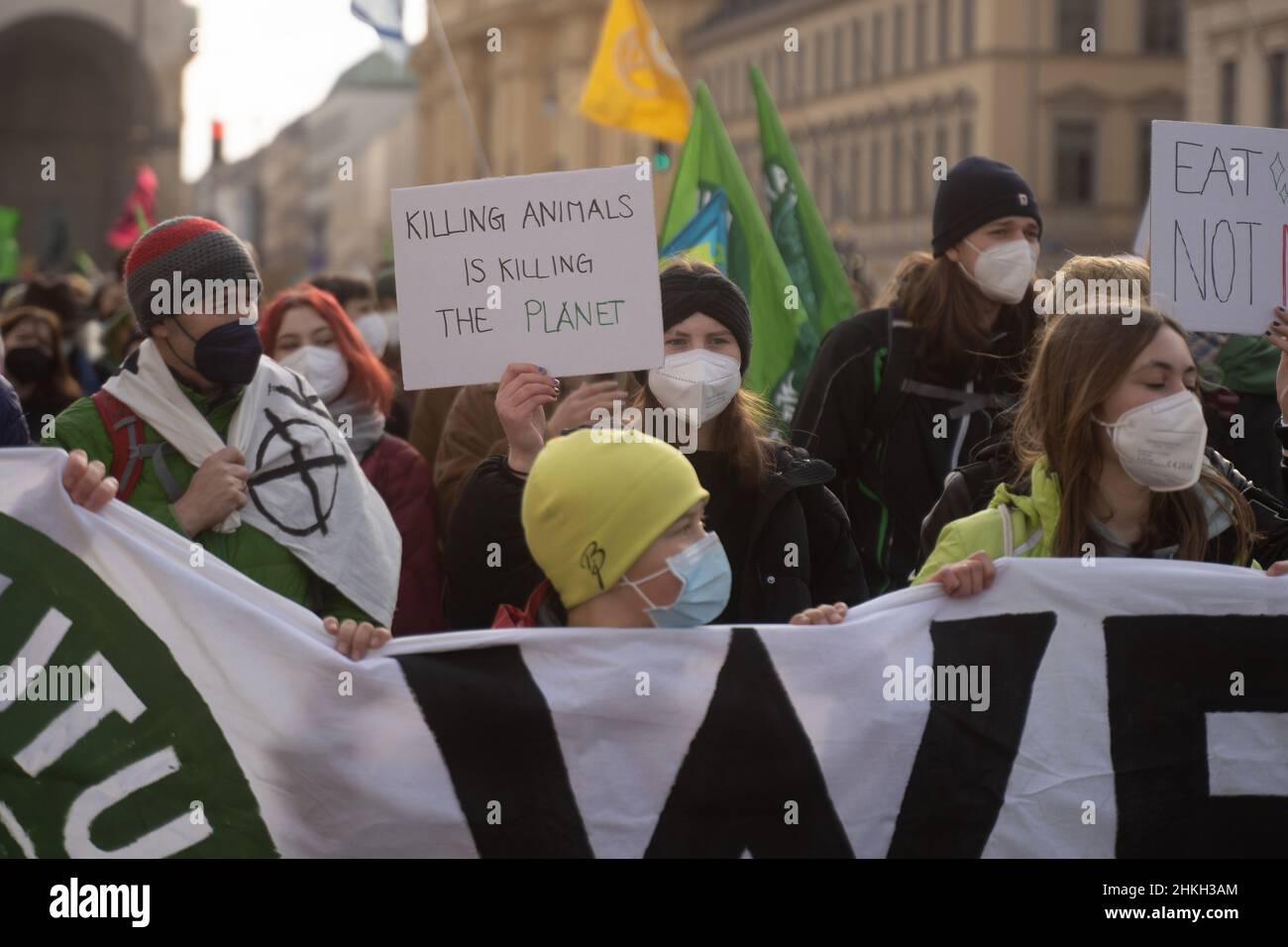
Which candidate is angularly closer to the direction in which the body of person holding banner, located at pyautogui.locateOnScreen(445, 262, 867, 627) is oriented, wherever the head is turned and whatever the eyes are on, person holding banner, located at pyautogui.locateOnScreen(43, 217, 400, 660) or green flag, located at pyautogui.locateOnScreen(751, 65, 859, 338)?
the person holding banner

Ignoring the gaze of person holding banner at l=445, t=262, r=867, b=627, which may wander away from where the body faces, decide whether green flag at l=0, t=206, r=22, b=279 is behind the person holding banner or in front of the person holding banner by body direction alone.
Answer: behind

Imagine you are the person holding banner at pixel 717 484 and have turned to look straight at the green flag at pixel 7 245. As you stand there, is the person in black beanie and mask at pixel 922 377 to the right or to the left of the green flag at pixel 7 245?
right

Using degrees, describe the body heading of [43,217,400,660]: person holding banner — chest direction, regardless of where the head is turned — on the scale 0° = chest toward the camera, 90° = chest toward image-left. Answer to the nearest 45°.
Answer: approximately 315°

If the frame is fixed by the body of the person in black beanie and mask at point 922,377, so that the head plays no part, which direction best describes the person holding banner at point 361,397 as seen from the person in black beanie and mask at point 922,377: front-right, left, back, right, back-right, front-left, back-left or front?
back-right

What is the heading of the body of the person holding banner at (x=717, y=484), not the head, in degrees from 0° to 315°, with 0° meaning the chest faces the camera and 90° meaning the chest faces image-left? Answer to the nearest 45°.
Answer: approximately 0°

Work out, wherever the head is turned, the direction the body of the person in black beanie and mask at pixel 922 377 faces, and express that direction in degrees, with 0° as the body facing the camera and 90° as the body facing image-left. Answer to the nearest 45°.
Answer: approximately 315°

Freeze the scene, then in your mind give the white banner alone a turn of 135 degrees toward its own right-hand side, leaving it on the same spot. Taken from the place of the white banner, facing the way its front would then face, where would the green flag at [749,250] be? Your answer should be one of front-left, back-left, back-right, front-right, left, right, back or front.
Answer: front-right
